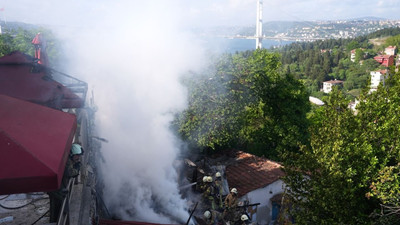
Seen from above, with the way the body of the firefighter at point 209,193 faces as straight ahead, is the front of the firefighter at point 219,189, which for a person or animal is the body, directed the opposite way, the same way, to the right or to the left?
the same way

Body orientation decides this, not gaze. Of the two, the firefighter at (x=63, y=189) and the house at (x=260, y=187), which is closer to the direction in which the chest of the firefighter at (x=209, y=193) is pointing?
the firefighter

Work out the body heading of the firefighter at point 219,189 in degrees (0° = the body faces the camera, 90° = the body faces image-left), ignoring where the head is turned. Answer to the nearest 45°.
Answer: approximately 90°

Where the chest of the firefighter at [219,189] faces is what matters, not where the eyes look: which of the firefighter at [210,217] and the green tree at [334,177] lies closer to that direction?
the firefighter

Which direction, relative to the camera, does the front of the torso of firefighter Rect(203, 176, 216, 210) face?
to the viewer's left

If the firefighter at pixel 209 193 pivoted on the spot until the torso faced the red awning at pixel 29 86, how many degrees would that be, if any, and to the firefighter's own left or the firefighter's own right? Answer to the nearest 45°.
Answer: approximately 45° to the firefighter's own left

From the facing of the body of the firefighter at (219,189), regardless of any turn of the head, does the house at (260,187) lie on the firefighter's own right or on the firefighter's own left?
on the firefighter's own right
